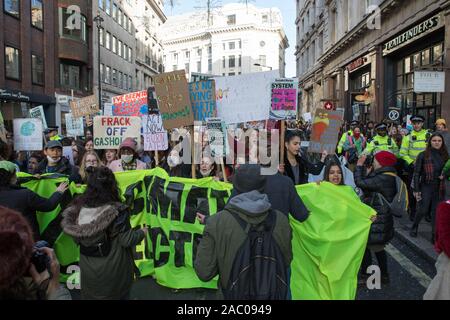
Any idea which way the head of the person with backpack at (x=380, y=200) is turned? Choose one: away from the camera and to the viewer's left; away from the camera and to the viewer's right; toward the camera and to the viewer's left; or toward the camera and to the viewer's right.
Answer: away from the camera and to the viewer's left

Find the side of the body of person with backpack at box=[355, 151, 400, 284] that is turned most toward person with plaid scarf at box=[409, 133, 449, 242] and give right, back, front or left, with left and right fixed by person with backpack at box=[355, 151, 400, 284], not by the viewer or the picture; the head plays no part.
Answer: right

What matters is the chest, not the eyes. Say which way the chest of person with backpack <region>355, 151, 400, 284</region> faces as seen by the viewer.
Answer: to the viewer's left

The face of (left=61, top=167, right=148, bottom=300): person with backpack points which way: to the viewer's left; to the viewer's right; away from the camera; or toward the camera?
away from the camera

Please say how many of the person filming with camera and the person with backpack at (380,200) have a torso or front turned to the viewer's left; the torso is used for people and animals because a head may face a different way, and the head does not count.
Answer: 1

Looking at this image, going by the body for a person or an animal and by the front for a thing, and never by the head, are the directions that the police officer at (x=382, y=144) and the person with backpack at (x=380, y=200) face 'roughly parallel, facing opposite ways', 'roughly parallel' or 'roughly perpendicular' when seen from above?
roughly perpendicular

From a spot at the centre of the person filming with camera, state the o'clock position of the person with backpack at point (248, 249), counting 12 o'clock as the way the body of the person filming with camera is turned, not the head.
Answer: The person with backpack is roughly at 1 o'clock from the person filming with camera.

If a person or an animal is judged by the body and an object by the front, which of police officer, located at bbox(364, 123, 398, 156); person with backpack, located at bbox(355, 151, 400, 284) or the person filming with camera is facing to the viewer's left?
the person with backpack

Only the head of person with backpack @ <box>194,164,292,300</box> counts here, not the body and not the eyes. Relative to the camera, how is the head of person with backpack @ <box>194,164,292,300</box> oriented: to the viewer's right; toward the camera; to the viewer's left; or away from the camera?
away from the camera

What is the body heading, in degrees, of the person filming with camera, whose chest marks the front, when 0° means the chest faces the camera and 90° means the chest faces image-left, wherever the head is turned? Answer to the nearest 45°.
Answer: approximately 225°

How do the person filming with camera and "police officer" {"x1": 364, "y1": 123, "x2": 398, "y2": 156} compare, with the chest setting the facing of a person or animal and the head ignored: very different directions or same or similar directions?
very different directions

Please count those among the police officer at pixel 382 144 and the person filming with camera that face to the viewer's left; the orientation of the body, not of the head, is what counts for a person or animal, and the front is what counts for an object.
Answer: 0

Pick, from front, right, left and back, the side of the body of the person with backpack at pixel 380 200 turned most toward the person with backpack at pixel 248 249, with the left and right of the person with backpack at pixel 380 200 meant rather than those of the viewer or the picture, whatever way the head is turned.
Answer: left

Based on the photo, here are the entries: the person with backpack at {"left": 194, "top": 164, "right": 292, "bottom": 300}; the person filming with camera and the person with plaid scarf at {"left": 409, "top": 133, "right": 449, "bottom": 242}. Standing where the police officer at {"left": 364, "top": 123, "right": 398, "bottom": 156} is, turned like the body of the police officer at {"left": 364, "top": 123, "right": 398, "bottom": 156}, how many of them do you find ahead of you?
3
